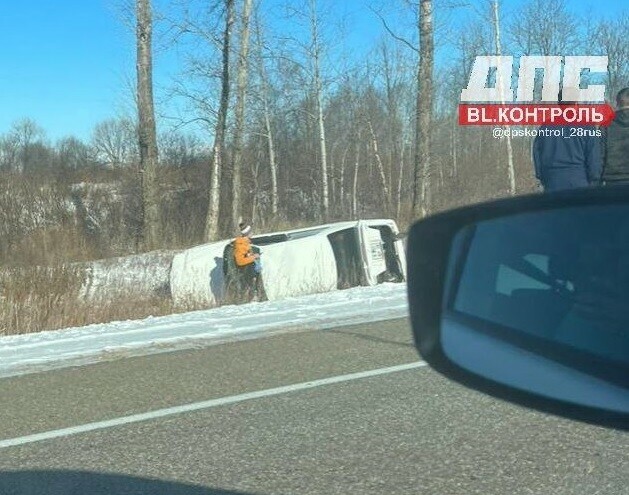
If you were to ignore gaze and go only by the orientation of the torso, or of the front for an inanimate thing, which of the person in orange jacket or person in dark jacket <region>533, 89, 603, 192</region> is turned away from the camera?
the person in dark jacket

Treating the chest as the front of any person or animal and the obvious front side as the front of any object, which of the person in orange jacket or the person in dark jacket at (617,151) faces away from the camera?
the person in dark jacket

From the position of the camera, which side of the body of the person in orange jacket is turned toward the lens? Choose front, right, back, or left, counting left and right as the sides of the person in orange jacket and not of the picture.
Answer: right

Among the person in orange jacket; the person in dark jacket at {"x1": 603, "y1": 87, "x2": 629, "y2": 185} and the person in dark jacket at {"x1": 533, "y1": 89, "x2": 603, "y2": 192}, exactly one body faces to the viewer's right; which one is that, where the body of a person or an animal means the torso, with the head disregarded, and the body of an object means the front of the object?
the person in orange jacket

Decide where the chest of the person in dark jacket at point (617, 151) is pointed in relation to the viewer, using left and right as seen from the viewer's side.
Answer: facing away from the viewer

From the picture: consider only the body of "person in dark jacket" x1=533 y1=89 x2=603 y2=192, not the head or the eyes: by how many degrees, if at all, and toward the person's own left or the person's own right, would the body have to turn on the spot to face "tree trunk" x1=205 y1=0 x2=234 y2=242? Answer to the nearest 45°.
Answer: approximately 45° to the person's own left

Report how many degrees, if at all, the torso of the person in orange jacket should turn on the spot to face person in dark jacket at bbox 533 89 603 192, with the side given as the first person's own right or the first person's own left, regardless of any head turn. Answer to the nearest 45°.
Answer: approximately 45° to the first person's own right

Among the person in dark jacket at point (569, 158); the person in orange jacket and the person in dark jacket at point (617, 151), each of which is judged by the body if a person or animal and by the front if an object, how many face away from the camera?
2

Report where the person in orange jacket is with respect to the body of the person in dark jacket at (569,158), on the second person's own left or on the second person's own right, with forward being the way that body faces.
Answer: on the second person's own left

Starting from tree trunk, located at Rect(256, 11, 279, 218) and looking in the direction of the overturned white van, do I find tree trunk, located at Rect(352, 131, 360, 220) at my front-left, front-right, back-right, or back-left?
back-left

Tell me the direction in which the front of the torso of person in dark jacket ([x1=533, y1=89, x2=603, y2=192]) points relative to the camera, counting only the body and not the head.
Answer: away from the camera
